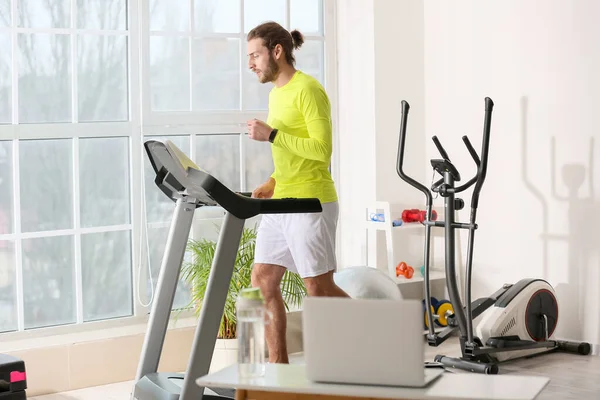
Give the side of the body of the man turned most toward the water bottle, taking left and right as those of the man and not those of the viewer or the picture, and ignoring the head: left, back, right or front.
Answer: left

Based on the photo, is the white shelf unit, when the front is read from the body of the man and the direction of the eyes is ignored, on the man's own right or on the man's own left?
on the man's own right

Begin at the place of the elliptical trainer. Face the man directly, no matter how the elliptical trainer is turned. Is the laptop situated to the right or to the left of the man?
left

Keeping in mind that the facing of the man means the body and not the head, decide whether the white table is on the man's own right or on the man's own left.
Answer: on the man's own left

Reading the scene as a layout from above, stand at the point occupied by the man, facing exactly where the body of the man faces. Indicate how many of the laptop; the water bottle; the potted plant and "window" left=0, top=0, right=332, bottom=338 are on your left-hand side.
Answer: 2

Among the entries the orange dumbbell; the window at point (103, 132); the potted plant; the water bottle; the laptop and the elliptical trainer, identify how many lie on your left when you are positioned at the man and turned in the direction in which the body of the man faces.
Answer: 2

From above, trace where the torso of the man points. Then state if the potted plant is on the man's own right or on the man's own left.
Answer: on the man's own right

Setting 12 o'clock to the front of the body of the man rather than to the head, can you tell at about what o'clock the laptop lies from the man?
The laptop is roughly at 9 o'clock from the man.

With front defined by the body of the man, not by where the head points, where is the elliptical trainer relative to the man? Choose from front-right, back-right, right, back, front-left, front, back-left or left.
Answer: back-right

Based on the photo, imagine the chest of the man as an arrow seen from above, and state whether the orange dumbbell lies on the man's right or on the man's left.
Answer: on the man's right

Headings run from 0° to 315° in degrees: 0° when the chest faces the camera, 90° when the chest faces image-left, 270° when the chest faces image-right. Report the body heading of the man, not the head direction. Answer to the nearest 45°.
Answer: approximately 90°

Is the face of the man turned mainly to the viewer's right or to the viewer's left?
to the viewer's left

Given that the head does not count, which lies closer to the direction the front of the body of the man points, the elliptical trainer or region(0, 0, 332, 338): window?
the window
